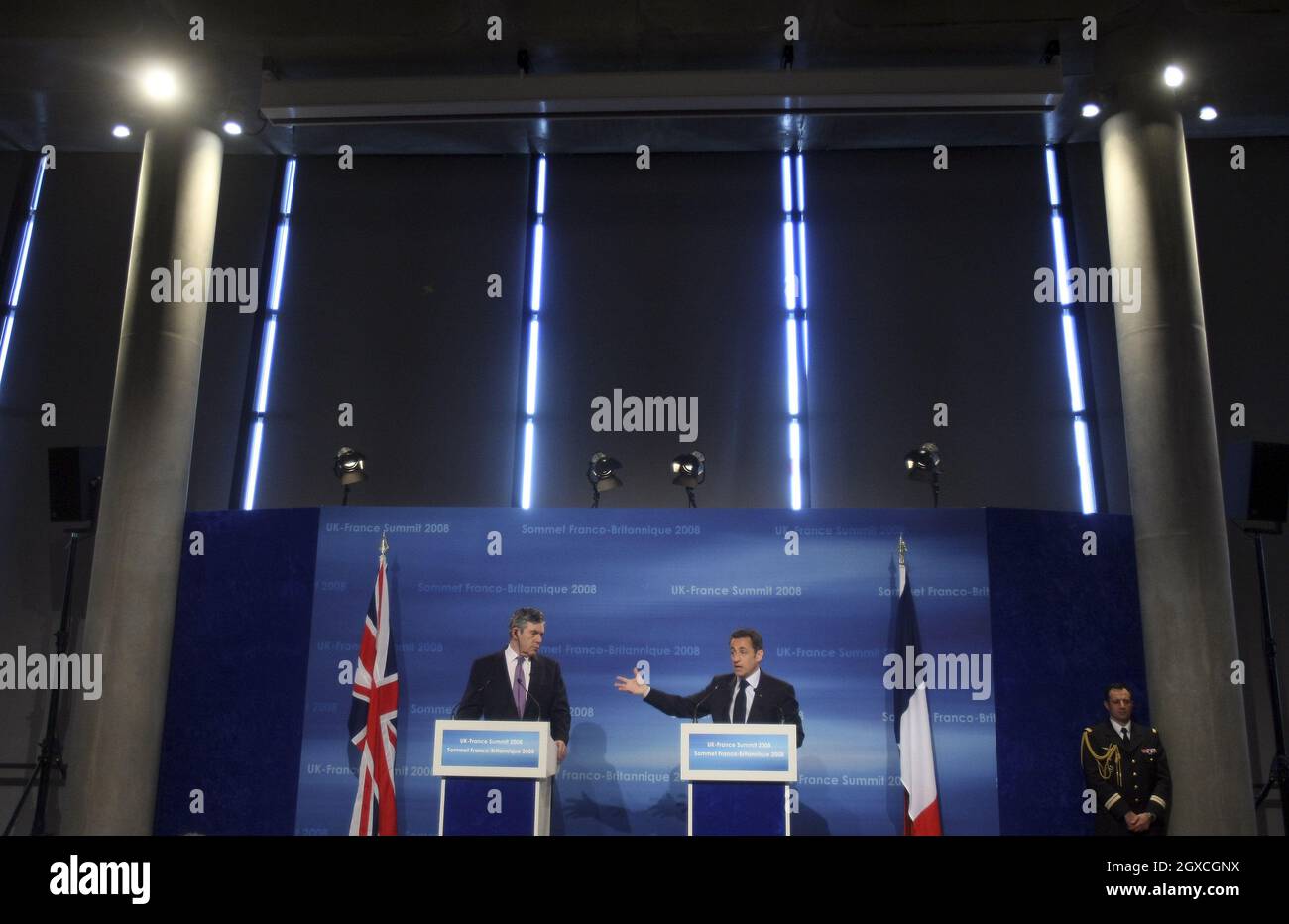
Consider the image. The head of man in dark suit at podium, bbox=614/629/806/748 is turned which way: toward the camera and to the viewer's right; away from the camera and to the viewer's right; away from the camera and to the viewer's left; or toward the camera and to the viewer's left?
toward the camera and to the viewer's left

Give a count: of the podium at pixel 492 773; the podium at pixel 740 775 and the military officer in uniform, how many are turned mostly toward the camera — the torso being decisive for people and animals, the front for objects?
3

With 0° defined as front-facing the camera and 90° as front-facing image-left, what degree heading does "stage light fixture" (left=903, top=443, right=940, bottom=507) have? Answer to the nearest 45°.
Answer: approximately 45°

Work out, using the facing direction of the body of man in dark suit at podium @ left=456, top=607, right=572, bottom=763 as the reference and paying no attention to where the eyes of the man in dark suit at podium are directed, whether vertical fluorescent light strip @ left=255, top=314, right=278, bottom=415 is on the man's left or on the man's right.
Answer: on the man's right

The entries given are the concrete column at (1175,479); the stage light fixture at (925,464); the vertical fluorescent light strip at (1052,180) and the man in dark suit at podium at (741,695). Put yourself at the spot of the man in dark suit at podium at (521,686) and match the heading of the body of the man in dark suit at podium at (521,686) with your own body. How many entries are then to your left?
4

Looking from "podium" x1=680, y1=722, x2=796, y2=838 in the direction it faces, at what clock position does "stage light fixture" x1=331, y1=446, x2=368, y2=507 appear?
The stage light fixture is roughly at 4 o'clock from the podium.

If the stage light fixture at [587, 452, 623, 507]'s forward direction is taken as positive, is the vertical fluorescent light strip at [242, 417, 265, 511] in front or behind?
behind

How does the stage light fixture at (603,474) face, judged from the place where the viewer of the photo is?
facing the viewer and to the right of the viewer

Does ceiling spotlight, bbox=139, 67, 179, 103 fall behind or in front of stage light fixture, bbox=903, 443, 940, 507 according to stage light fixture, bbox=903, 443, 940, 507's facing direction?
in front

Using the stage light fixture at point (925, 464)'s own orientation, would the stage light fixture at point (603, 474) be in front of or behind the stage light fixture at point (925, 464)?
in front

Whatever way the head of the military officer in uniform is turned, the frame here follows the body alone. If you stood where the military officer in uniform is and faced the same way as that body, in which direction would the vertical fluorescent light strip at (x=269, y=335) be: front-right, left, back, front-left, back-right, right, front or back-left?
right

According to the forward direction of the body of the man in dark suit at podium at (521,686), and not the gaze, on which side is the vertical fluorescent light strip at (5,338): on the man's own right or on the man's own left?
on the man's own right

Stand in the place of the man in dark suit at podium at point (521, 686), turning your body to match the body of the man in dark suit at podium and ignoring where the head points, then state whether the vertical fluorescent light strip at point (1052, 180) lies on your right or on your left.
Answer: on your left
